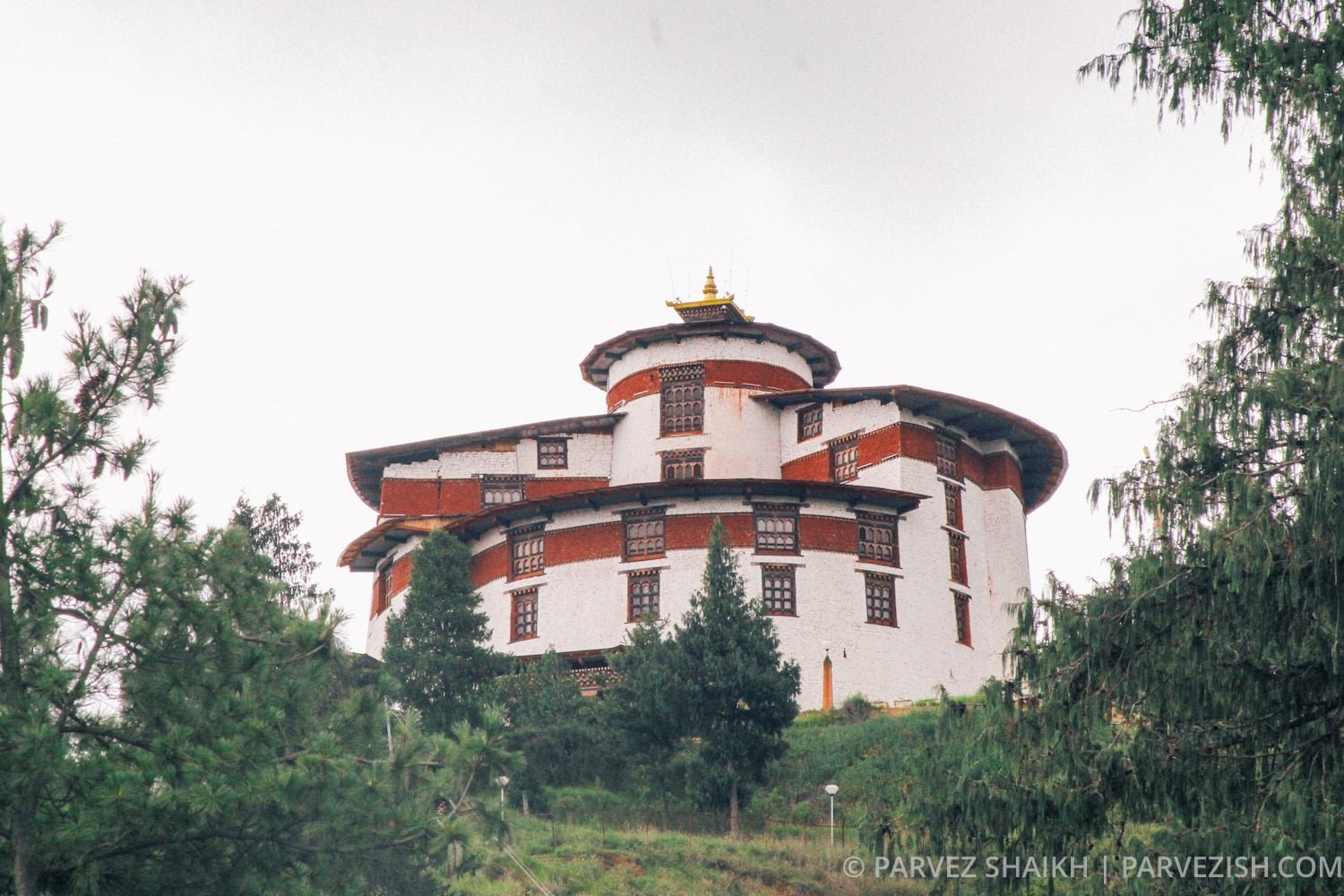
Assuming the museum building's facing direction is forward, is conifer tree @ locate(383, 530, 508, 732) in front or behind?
in front

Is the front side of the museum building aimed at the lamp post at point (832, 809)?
yes

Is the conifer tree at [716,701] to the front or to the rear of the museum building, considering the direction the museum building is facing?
to the front

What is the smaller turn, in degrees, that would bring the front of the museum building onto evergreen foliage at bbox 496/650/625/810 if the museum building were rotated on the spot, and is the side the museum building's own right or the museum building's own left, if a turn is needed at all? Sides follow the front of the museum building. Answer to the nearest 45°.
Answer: approximately 45° to the museum building's own right

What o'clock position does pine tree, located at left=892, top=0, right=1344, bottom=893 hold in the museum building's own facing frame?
The pine tree is roughly at 12 o'clock from the museum building.

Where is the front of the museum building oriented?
toward the camera

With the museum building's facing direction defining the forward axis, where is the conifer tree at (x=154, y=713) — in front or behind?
in front
